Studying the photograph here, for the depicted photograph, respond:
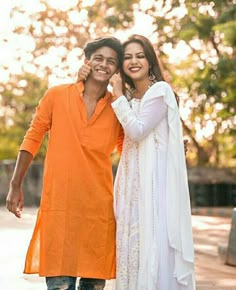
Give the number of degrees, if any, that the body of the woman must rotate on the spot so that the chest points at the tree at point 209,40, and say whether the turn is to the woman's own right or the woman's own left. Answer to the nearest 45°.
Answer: approximately 135° to the woman's own right

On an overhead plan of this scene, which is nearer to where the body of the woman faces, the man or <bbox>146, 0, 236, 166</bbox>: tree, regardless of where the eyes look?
the man

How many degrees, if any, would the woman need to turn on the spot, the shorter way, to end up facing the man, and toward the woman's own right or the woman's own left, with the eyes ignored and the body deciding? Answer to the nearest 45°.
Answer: approximately 45° to the woman's own right

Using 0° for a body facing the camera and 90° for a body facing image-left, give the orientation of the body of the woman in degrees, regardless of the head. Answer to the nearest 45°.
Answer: approximately 45°
